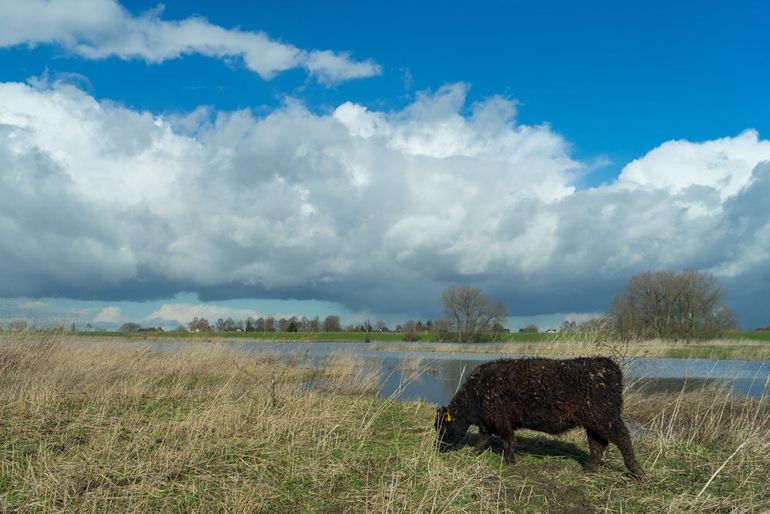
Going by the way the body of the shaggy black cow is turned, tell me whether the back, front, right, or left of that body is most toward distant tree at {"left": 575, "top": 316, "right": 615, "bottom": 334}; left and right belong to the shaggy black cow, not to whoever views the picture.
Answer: right

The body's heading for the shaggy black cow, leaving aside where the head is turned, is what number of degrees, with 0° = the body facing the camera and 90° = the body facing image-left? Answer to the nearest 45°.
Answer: approximately 90°
